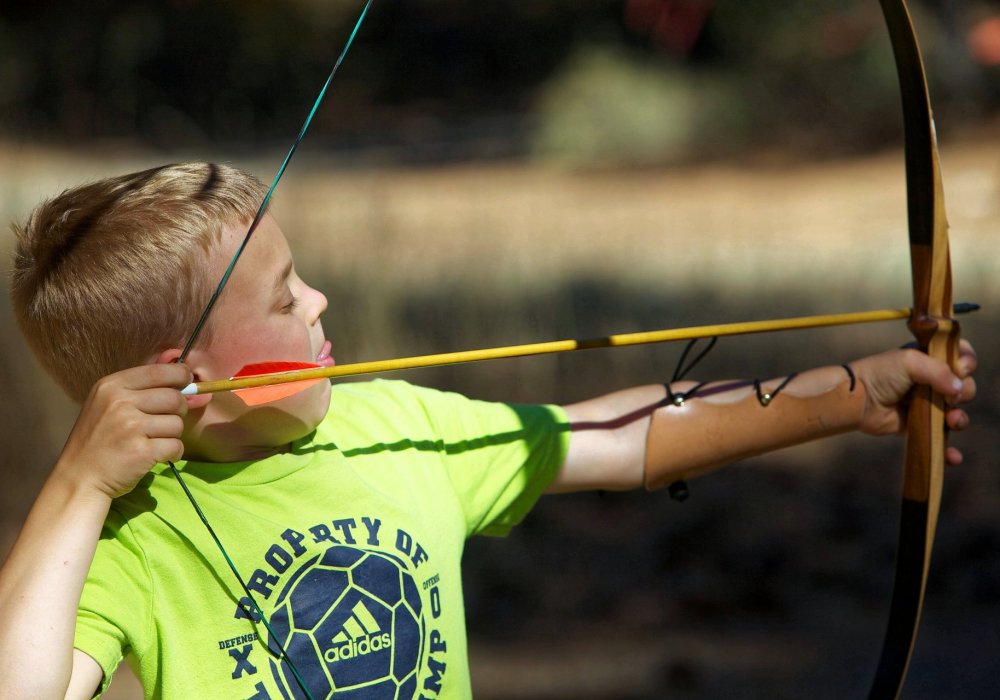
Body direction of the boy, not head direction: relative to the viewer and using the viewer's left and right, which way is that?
facing the viewer and to the right of the viewer

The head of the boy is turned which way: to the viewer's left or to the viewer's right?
to the viewer's right
